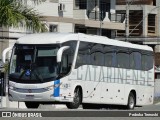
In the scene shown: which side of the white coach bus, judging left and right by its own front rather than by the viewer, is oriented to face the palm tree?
right

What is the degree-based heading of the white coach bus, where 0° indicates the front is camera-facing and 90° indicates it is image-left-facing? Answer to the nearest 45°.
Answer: approximately 45°
